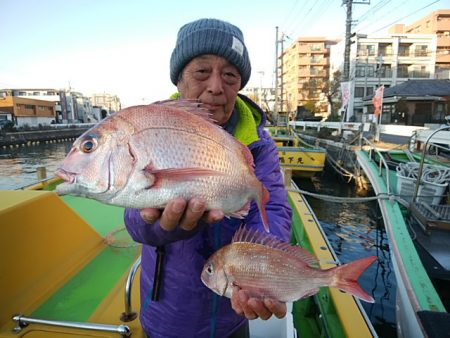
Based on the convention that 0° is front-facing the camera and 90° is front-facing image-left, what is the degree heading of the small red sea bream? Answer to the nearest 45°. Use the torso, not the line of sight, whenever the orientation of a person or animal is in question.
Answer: approximately 90°

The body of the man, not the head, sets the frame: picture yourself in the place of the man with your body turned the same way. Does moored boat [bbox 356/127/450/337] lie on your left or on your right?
on your left

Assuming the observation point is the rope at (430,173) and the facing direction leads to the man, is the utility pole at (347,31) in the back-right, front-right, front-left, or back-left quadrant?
back-right

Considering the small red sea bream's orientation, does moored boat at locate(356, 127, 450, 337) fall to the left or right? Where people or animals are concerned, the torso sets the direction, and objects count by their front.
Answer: on its right
